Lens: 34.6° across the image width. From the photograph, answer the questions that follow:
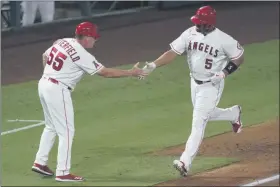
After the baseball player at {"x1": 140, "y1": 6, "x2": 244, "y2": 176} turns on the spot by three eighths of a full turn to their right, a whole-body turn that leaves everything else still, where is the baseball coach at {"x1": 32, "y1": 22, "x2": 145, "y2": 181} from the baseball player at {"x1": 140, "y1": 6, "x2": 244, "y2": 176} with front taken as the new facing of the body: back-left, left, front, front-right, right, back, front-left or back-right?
left

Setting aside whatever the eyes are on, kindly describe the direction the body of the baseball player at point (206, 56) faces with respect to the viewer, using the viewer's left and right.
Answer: facing the viewer and to the left of the viewer

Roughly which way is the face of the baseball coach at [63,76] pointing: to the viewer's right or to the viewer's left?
to the viewer's right

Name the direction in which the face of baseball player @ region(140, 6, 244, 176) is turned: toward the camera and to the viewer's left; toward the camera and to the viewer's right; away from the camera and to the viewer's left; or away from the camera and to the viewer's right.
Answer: toward the camera and to the viewer's left
